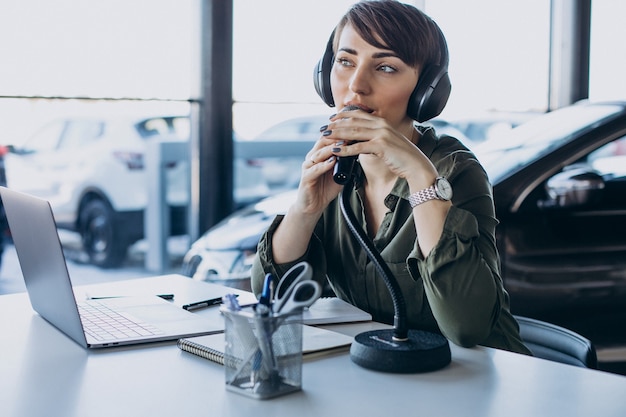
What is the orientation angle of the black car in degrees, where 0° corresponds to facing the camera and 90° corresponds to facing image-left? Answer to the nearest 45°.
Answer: approximately 45°

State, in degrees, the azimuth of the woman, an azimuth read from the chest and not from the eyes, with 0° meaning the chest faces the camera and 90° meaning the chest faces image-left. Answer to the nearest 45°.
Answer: approximately 45°

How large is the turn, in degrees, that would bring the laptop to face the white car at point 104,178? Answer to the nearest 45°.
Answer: approximately 45° to its left

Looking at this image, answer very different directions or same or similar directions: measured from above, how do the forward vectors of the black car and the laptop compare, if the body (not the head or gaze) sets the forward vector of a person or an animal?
very different directions

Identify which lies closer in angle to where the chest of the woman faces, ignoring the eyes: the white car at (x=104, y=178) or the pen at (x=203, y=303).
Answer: the pen

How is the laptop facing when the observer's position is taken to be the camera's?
facing away from the viewer and to the right of the viewer

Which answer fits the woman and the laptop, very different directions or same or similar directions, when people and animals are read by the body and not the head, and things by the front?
very different directions

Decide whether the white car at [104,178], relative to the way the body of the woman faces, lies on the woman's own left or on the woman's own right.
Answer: on the woman's own right

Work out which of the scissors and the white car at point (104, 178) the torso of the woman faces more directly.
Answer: the scissors
